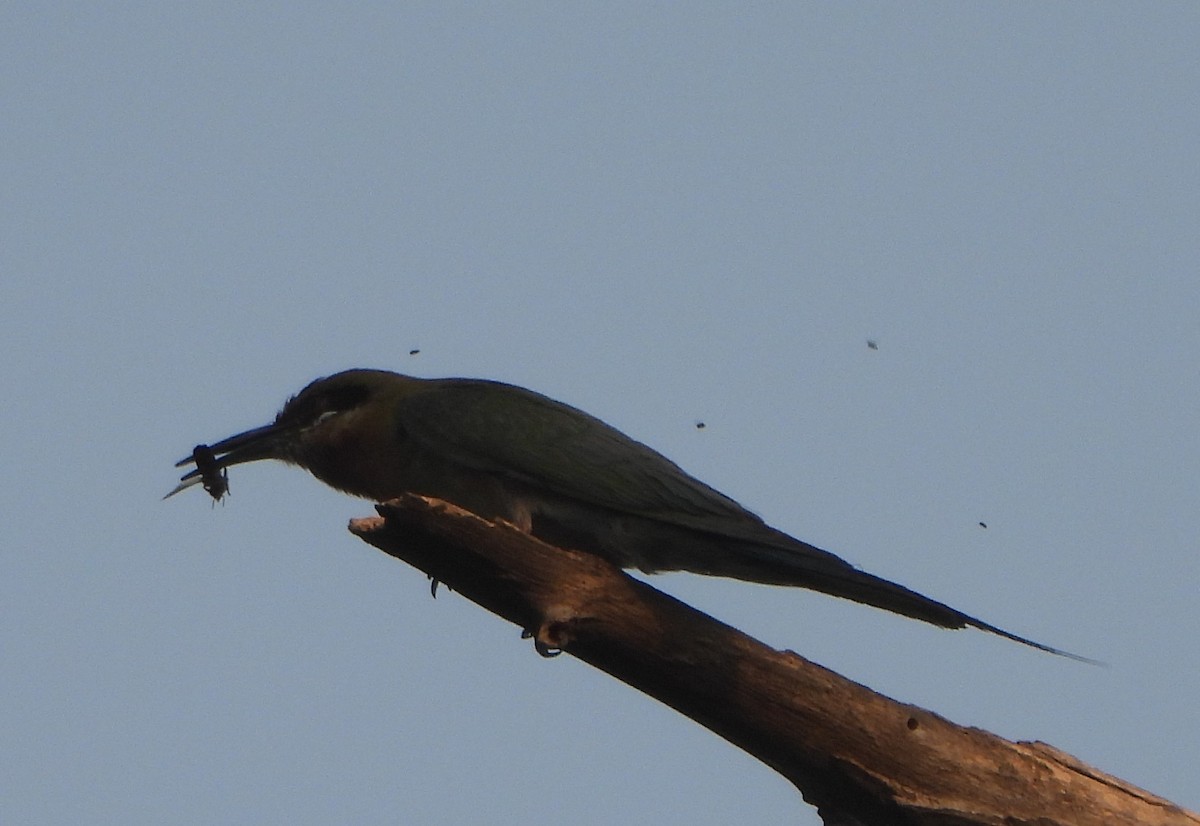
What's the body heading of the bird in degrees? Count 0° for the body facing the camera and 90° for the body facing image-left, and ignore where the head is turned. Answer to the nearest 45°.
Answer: approximately 90°
